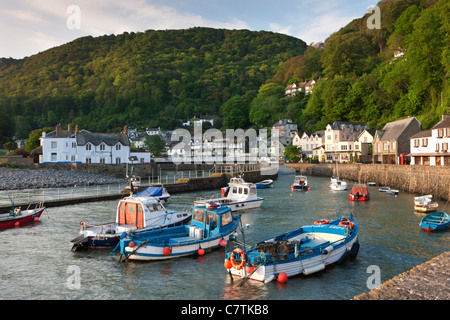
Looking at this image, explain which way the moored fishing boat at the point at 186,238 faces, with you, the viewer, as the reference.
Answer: facing away from the viewer and to the right of the viewer

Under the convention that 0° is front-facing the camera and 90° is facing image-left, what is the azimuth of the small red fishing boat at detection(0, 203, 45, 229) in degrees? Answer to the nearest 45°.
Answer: approximately 270°

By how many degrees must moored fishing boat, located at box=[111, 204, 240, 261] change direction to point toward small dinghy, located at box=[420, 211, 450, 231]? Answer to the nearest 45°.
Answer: approximately 45° to its right

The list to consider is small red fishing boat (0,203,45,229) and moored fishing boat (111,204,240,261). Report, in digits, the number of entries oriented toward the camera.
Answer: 0

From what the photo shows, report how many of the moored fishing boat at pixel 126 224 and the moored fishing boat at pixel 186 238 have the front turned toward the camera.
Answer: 0

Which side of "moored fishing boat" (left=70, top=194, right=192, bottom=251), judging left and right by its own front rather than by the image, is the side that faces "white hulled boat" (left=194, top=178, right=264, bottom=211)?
front

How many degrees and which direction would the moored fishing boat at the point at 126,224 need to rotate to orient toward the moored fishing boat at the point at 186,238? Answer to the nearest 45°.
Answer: approximately 90° to its right

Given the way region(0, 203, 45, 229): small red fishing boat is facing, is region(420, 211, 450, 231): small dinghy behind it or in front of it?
in front

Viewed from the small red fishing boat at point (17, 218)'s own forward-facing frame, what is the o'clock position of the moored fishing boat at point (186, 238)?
The moored fishing boat is roughly at 2 o'clock from the small red fishing boat.
